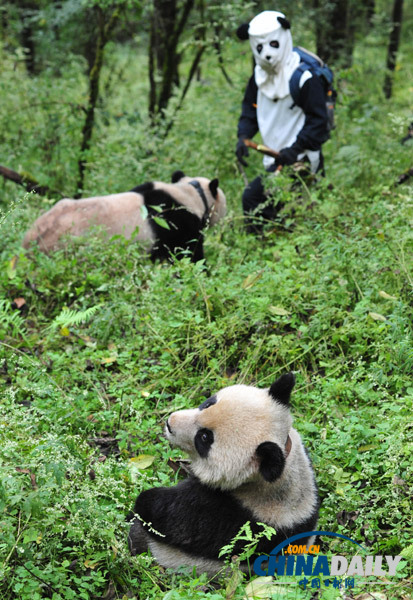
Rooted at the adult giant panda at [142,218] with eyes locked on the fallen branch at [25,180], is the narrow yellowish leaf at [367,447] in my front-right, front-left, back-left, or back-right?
back-left

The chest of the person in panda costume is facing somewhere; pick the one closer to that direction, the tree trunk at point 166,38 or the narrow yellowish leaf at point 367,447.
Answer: the narrow yellowish leaf

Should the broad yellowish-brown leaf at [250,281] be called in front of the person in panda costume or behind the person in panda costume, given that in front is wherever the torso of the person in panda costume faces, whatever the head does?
in front

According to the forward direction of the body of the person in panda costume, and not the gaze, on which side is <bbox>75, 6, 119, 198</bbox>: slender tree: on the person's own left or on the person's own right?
on the person's own right

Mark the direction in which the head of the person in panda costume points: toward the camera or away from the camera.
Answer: toward the camera

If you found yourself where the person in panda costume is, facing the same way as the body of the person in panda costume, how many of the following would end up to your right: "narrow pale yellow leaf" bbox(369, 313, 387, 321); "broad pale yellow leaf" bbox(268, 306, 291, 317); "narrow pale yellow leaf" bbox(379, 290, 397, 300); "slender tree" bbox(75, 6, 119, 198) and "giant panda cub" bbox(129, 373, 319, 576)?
1

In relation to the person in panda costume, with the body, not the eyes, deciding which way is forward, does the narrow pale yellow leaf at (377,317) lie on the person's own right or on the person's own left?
on the person's own left

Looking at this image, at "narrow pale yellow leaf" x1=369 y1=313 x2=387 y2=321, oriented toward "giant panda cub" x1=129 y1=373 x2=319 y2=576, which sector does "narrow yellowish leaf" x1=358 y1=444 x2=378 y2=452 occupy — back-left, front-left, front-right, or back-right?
front-left

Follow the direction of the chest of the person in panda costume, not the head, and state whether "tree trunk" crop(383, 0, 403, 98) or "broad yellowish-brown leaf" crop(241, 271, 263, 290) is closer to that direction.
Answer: the broad yellowish-brown leaf

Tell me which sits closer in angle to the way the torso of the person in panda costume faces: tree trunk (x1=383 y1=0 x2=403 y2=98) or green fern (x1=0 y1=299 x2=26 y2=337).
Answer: the green fern

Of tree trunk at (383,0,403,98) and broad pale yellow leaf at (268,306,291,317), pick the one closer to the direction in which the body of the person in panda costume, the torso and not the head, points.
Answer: the broad pale yellow leaf

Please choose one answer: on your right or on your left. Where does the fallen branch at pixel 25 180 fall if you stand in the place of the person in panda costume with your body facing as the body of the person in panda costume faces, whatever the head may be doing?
on your right

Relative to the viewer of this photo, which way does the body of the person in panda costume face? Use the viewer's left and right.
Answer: facing the viewer and to the left of the viewer

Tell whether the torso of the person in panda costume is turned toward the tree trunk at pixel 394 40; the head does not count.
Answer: no
